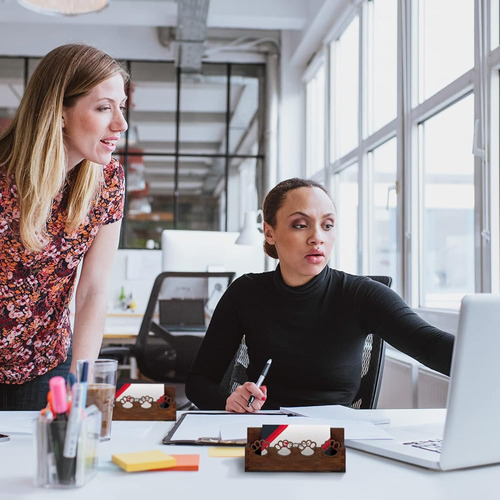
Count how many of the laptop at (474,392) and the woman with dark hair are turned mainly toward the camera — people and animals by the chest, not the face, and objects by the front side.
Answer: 1

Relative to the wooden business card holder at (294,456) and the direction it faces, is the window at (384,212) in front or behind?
behind

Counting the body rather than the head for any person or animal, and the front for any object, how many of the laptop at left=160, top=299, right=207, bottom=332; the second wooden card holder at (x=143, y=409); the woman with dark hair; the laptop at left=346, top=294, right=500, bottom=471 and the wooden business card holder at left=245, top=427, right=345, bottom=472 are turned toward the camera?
4

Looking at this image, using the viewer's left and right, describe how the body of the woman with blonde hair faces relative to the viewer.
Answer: facing the viewer and to the right of the viewer

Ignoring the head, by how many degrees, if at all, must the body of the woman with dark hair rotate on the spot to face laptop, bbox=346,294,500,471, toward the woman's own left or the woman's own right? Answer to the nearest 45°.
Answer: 0° — they already face it

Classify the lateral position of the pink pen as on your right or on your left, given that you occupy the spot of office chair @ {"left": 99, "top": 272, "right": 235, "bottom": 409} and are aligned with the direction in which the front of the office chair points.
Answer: on your left

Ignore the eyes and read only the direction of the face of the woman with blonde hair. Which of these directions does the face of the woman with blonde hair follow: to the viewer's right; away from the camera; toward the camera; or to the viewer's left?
to the viewer's right

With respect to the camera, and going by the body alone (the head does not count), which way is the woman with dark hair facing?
toward the camera

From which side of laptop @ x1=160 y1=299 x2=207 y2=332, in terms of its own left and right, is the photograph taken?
front
